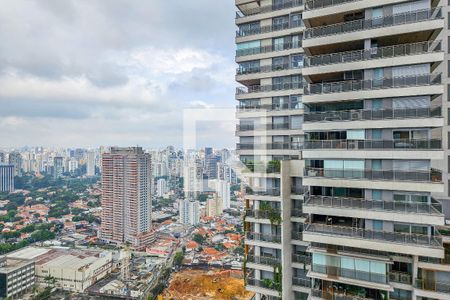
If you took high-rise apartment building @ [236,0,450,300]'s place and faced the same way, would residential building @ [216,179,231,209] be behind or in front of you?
behind

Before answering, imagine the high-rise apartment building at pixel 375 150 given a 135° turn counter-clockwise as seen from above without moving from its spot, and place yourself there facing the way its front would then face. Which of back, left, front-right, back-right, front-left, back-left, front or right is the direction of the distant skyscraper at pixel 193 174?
left

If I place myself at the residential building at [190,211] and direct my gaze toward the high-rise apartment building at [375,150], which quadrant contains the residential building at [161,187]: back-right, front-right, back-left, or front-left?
back-right

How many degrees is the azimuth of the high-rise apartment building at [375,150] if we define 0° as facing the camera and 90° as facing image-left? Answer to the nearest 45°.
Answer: approximately 0°

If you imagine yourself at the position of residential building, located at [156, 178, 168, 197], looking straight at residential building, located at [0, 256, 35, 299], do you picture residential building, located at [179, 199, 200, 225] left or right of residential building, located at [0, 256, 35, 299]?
left
